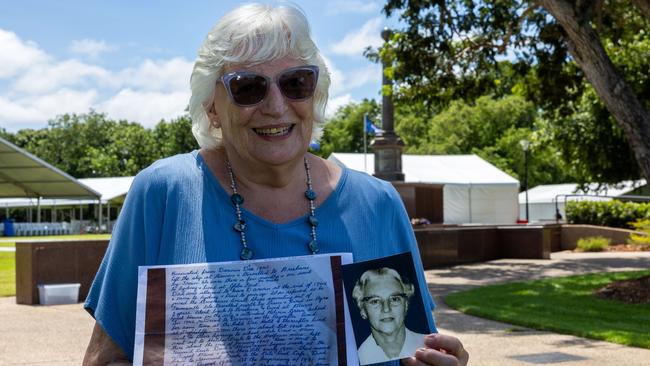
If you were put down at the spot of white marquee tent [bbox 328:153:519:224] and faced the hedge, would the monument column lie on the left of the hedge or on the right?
right

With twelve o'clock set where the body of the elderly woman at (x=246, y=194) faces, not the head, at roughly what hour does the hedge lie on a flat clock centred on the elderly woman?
The hedge is roughly at 7 o'clock from the elderly woman.

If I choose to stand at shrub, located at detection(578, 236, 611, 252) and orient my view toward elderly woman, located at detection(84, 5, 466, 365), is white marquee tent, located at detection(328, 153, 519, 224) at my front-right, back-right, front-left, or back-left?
back-right

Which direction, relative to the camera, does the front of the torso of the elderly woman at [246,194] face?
toward the camera

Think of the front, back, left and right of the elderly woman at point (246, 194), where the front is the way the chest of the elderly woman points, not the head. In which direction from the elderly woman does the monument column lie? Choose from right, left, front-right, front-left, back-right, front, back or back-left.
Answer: back

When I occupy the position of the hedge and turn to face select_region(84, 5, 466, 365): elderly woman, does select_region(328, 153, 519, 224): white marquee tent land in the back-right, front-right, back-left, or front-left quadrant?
back-right

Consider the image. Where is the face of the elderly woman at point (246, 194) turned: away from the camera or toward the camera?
toward the camera

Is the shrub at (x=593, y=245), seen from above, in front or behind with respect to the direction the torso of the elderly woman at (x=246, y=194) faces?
behind

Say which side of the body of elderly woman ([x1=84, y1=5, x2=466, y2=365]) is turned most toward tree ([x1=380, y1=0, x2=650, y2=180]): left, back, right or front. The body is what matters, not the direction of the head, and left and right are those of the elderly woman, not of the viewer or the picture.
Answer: back
